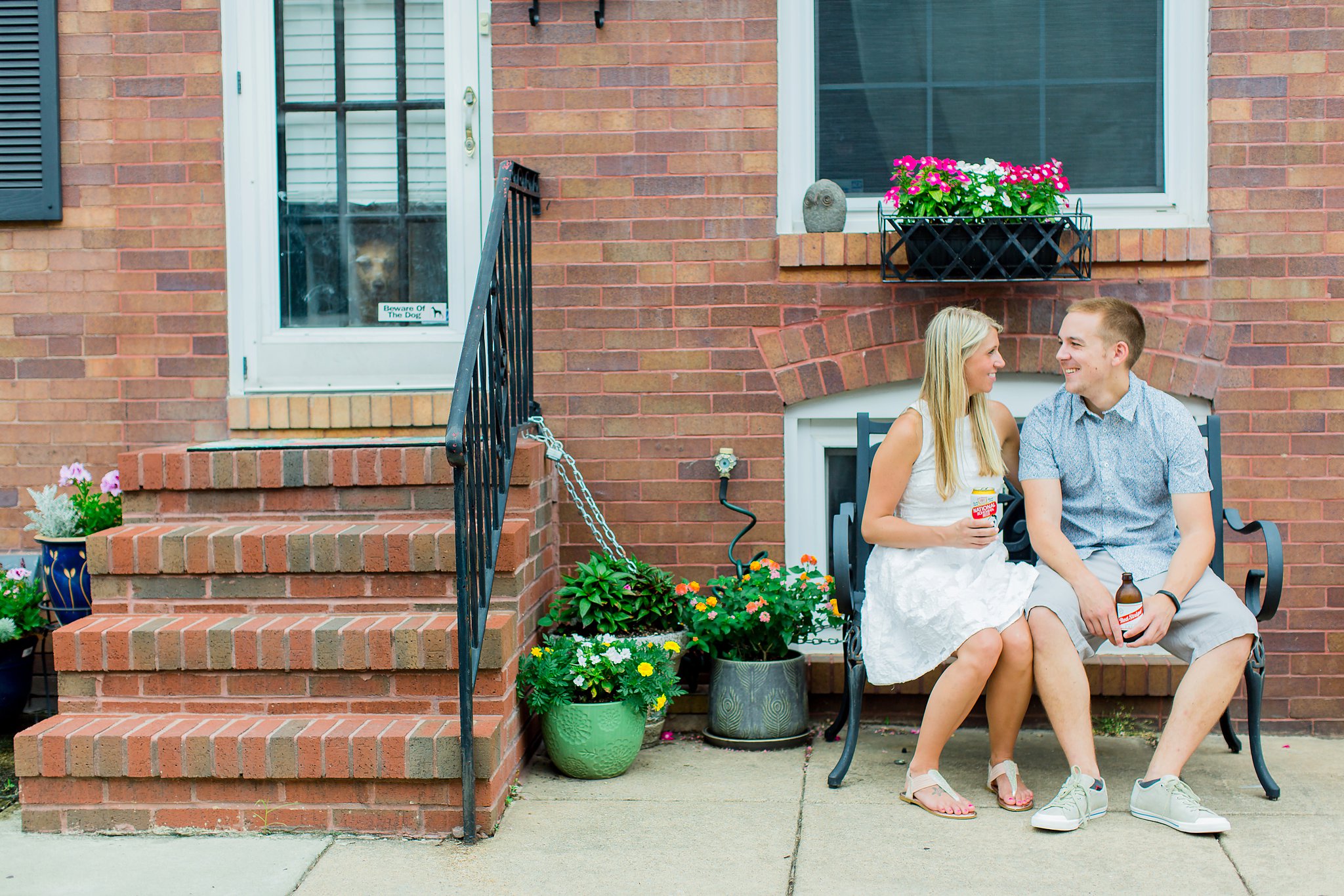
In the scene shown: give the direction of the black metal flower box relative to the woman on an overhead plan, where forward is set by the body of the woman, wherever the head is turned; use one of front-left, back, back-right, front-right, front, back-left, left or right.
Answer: back-left

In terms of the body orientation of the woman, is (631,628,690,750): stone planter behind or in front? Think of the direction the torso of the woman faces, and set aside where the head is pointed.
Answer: behind

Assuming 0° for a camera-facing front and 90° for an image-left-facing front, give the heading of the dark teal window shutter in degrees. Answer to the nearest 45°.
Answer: approximately 0°

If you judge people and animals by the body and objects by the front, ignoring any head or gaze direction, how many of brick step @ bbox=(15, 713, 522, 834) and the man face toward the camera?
2

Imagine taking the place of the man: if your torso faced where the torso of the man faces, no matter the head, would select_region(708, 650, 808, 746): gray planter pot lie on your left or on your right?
on your right

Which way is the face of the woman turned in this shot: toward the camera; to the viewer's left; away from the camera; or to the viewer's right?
to the viewer's right

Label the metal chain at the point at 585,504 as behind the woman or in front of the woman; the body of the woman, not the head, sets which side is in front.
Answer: behind

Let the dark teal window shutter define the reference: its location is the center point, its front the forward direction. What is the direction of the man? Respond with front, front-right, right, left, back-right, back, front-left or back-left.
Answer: front-left

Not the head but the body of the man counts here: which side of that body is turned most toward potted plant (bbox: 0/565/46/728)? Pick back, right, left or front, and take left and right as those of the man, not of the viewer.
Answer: right
